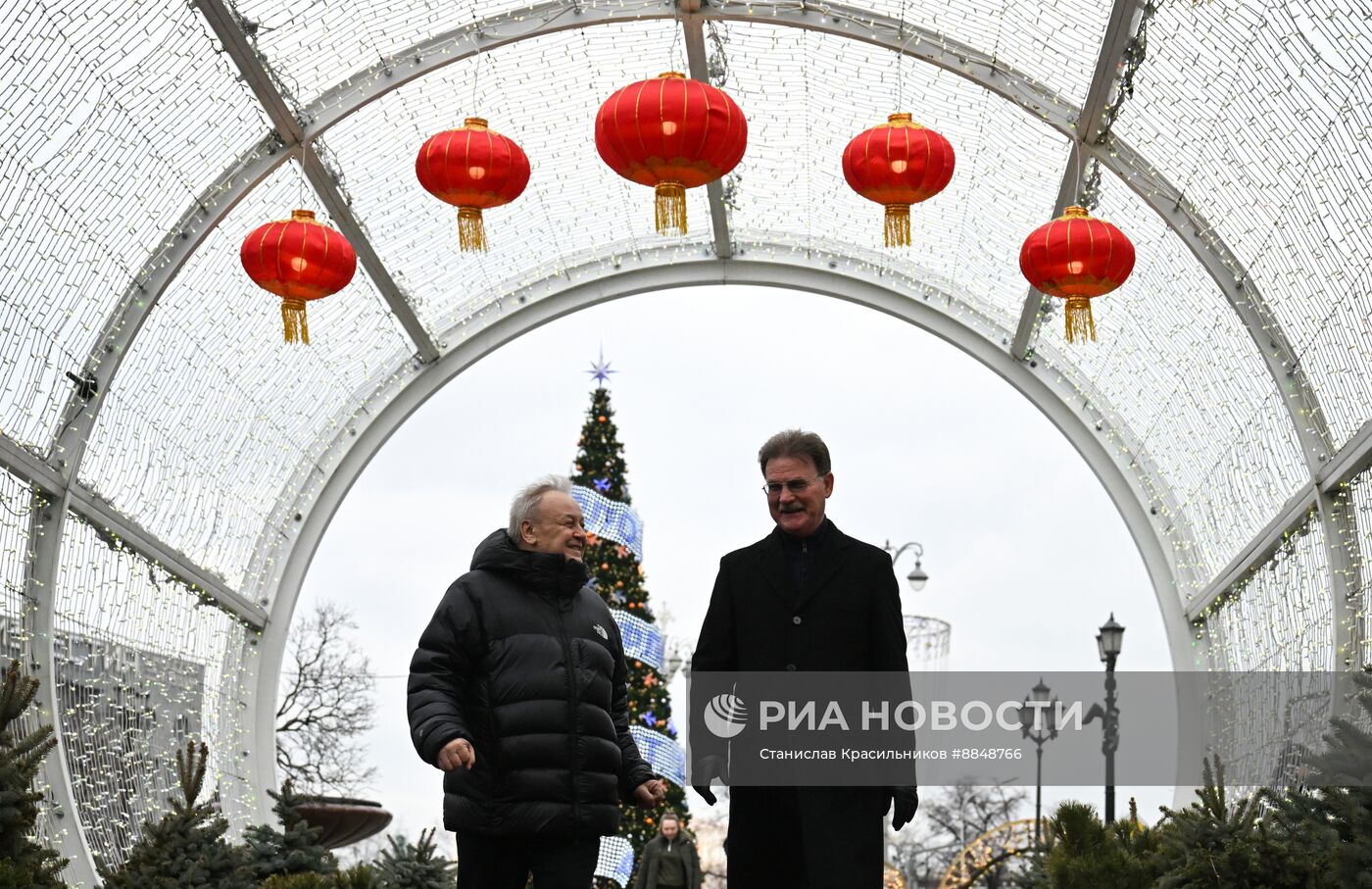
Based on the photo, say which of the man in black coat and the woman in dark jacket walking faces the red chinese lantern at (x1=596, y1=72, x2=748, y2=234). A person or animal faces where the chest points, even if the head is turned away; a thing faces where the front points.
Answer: the woman in dark jacket walking

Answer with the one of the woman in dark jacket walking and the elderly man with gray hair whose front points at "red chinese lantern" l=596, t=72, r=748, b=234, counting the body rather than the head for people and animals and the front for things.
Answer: the woman in dark jacket walking

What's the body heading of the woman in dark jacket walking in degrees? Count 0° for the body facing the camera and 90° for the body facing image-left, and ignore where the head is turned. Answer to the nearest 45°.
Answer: approximately 0°

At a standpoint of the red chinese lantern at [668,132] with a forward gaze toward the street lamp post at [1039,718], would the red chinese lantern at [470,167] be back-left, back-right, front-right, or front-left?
front-left

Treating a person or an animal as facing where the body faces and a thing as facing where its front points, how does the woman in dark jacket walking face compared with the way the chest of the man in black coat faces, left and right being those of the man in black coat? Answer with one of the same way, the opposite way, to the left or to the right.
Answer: the same way

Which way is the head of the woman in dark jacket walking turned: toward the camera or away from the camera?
toward the camera

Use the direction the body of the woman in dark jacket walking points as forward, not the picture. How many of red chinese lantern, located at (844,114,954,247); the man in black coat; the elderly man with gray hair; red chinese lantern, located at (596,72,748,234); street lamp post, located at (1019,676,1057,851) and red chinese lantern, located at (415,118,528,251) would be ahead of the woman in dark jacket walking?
5

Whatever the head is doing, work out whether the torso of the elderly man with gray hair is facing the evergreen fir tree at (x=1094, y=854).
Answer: no

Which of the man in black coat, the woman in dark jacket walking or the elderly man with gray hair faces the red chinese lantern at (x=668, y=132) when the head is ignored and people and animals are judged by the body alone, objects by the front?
the woman in dark jacket walking

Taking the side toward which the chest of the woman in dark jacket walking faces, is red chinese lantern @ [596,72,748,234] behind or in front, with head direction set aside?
in front

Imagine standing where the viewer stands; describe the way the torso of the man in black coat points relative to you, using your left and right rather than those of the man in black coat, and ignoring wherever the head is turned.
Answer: facing the viewer

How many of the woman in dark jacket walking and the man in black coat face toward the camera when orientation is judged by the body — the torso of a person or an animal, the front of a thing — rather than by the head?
2

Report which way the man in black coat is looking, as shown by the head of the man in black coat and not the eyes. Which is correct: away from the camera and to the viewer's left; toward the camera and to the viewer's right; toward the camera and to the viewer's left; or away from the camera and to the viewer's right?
toward the camera and to the viewer's left

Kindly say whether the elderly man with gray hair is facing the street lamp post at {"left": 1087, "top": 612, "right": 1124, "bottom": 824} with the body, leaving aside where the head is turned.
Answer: no

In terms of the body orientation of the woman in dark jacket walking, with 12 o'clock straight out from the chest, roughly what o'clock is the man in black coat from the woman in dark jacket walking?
The man in black coat is roughly at 12 o'clock from the woman in dark jacket walking.

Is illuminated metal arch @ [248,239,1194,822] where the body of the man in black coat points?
no

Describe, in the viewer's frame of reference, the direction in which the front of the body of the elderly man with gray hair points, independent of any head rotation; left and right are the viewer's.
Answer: facing the viewer and to the right of the viewer
